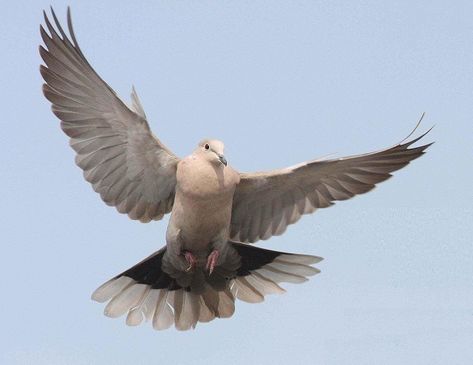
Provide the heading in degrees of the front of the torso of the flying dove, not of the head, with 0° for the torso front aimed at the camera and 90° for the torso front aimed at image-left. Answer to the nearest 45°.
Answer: approximately 0°
